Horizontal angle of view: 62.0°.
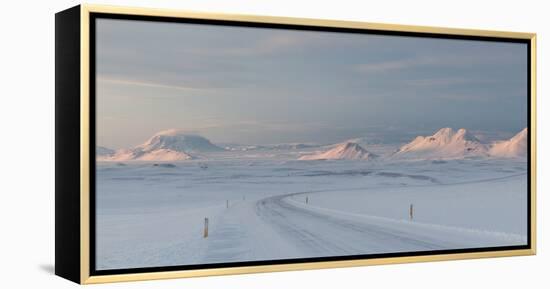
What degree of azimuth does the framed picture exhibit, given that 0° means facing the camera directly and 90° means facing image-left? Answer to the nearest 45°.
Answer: approximately 315°
